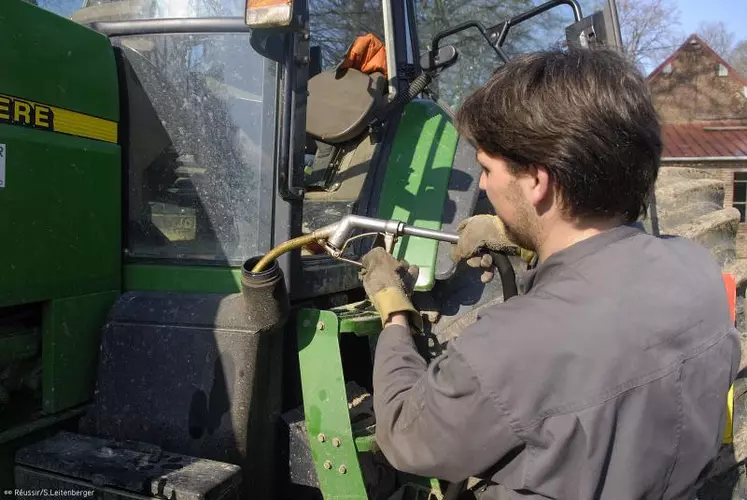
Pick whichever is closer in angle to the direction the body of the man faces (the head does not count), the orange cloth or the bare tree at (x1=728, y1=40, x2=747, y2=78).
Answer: the orange cloth

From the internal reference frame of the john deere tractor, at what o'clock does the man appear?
The man is roughly at 9 o'clock from the john deere tractor.

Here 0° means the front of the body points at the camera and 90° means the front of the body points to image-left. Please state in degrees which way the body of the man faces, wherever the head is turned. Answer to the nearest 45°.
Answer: approximately 135°

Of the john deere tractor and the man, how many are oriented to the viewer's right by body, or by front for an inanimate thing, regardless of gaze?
0

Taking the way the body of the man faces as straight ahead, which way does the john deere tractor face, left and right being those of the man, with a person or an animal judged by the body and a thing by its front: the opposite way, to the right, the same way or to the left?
to the left
